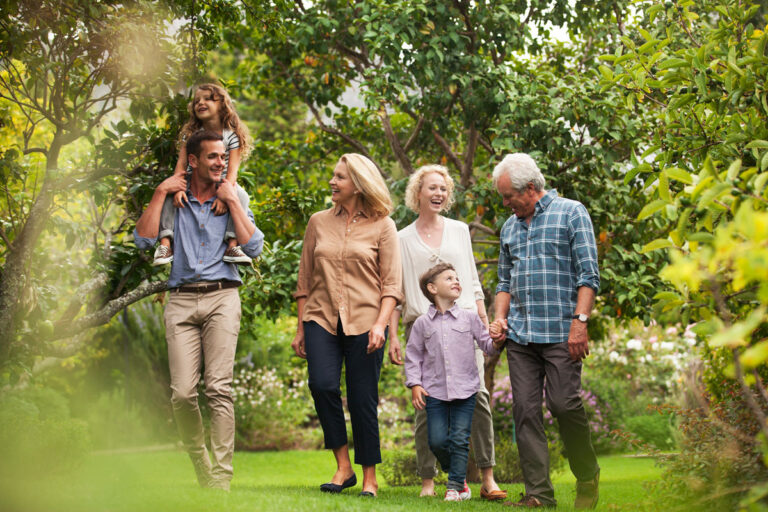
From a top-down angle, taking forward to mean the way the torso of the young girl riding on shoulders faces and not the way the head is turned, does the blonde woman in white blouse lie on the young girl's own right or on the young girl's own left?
on the young girl's own left

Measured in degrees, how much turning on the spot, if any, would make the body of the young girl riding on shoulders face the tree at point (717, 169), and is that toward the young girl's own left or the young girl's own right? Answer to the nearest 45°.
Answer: approximately 45° to the young girl's own left

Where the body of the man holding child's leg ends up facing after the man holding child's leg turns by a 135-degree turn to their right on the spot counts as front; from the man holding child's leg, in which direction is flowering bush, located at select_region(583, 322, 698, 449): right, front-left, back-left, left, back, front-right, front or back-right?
right

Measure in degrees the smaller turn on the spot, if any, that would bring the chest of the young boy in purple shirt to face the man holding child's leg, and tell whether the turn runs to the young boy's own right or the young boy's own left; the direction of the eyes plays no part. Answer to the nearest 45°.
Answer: approximately 45° to the young boy's own right

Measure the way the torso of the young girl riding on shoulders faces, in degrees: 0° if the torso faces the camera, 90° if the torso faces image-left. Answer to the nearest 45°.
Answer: approximately 0°

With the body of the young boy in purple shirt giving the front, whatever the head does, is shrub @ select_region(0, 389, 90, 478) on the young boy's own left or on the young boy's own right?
on the young boy's own right

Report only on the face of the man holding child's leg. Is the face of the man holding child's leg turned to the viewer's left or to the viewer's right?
to the viewer's right

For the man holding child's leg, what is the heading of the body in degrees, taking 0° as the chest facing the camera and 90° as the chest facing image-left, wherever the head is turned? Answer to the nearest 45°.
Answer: approximately 0°

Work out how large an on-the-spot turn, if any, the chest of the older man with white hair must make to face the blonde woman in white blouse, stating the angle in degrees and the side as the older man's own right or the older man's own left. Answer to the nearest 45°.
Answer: approximately 90° to the older man's own right

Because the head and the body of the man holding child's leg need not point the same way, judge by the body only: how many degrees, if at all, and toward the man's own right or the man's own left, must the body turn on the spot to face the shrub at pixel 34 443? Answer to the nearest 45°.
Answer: approximately 135° to the man's own right
